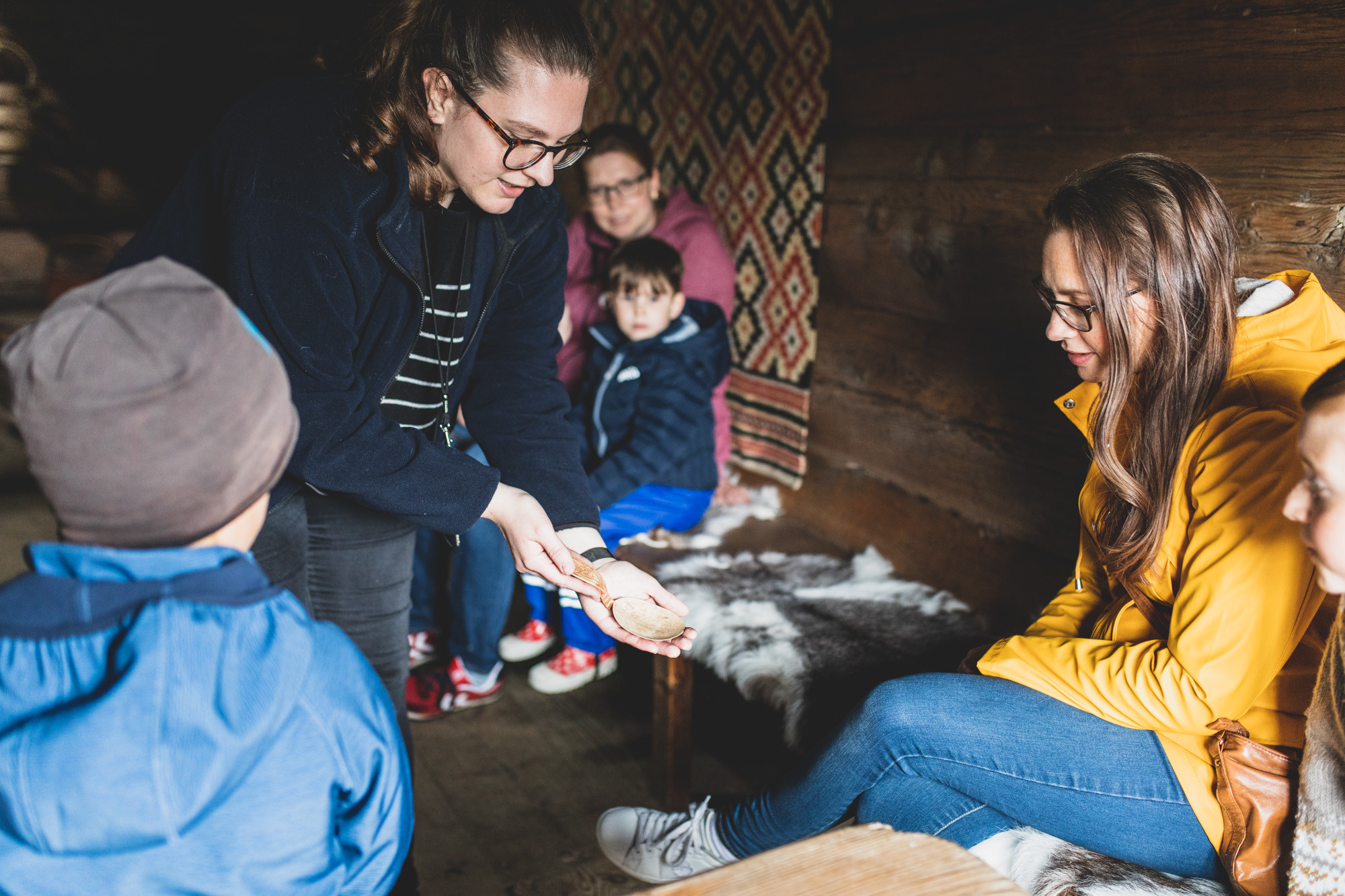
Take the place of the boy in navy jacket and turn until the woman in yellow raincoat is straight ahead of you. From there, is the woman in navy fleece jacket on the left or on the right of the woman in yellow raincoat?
right

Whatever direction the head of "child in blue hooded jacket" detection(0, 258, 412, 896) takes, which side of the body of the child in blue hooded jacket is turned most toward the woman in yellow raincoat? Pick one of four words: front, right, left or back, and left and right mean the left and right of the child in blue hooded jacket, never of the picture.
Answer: right

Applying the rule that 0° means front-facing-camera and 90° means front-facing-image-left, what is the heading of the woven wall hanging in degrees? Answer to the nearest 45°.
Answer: approximately 45°

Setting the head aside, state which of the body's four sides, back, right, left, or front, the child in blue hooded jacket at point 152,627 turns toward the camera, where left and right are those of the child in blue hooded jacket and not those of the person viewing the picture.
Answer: back

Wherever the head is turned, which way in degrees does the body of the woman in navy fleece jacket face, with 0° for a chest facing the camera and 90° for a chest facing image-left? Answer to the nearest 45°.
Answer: approximately 315°

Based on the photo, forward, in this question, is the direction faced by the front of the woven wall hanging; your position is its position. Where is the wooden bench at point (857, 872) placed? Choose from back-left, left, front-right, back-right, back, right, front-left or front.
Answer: front-left

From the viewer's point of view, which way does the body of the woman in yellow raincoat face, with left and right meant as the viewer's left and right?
facing to the left of the viewer

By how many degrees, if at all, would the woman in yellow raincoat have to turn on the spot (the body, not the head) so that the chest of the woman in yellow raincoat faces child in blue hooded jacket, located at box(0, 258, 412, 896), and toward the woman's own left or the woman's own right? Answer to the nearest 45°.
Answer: approximately 45° to the woman's own left

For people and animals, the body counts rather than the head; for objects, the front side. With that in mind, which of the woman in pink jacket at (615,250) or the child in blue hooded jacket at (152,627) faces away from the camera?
the child in blue hooded jacket

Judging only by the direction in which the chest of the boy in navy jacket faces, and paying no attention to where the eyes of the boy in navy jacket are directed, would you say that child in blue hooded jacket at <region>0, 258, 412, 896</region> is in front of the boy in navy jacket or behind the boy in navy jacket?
in front

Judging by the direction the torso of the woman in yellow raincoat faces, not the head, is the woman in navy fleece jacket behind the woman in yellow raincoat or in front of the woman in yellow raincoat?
in front

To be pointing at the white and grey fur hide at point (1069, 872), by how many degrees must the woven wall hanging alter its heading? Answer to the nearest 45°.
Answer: approximately 45° to its left
